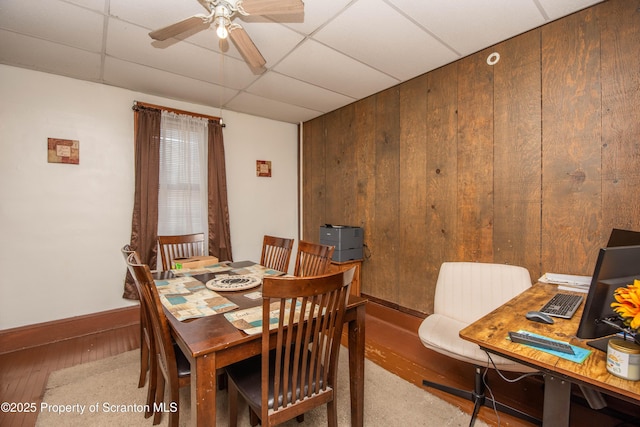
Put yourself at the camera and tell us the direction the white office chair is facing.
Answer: facing the viewer and to the left of the viewer

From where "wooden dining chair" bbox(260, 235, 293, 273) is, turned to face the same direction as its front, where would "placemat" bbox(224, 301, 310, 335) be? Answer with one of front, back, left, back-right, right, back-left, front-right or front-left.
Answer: front-left

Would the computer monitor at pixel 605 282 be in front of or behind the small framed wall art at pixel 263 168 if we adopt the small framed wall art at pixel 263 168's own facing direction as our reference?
in front

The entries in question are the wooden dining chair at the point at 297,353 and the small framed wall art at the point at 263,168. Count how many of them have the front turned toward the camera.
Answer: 1

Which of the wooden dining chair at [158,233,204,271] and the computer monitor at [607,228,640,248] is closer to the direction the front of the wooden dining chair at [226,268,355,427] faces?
the wooden dining chair

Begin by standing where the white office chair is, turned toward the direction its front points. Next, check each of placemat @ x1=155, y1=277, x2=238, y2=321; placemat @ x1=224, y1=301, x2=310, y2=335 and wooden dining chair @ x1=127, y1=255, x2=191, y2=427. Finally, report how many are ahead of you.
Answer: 3

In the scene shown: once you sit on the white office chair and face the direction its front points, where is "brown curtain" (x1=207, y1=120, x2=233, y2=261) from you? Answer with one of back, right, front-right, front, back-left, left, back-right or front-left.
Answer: front-right

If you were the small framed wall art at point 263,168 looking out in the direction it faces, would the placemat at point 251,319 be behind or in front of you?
in front

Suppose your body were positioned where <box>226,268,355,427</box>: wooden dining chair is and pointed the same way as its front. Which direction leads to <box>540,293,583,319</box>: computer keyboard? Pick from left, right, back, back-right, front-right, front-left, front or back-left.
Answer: back-right

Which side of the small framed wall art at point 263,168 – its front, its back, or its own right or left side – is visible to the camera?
front

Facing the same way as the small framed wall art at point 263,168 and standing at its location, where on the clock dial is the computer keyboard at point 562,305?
The computer keyboard is roughly at 11 o'clock from the small framed wall art.

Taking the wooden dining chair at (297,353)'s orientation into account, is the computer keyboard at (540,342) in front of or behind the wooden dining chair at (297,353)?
behind

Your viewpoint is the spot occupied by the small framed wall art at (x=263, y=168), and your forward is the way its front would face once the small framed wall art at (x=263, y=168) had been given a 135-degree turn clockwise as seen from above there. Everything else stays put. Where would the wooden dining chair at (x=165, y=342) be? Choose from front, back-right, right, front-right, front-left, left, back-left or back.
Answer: back-left

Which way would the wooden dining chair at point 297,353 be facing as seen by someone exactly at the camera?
facing away from the viewer and to the left of the viewer

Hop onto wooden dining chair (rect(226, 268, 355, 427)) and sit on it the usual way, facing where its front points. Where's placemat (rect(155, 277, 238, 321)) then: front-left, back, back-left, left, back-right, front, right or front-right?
front

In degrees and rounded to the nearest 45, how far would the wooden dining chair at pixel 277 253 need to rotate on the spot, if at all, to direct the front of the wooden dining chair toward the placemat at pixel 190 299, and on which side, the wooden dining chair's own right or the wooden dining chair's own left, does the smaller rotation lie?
0° — it already faces it
